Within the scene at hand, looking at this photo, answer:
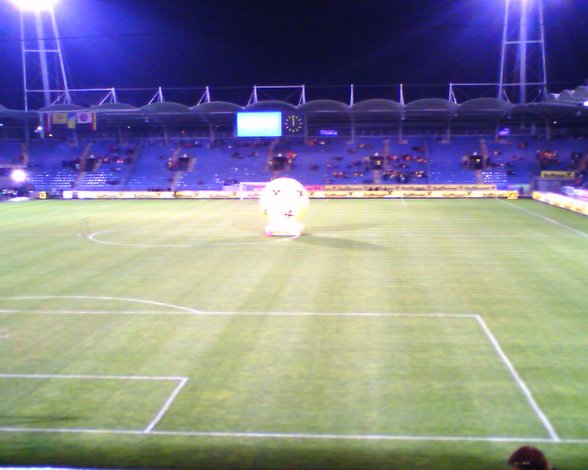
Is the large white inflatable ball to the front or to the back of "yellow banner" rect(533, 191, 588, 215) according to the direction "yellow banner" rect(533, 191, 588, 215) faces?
to the front

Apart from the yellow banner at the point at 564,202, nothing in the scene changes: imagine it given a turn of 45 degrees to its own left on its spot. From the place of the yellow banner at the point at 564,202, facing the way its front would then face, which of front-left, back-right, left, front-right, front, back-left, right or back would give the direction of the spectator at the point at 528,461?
front

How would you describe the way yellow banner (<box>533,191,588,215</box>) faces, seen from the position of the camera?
facing the viewer and to the left of the viewer
